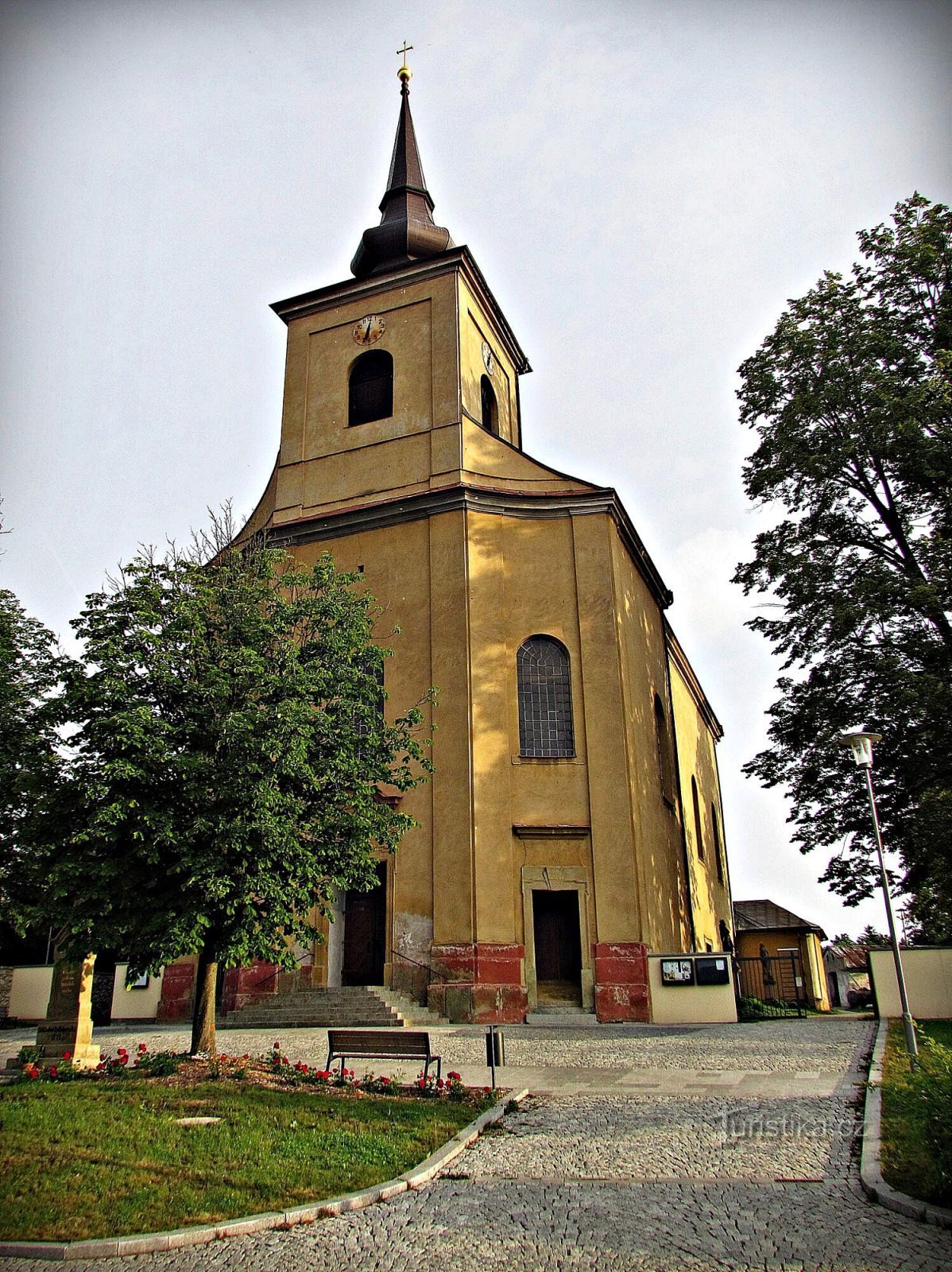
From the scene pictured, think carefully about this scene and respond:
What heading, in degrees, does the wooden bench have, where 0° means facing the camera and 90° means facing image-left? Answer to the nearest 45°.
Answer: approximately 225°

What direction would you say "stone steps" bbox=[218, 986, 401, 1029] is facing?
toward the camera

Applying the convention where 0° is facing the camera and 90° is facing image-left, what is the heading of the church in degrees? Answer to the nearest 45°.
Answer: approximately 45°

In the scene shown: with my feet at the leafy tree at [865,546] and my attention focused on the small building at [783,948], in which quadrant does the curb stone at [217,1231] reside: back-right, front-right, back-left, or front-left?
back-left

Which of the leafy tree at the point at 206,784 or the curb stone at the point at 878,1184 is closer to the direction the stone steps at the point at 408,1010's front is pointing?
the curb stone

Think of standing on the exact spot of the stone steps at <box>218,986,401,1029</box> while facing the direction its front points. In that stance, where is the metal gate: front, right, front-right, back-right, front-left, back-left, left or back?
back-left

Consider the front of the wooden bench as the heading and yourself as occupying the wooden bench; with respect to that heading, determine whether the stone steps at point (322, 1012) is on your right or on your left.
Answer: on your left

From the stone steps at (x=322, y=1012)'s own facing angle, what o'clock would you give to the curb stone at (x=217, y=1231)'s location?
The curb stone is roughly at 12 o'clock from the stone steps.

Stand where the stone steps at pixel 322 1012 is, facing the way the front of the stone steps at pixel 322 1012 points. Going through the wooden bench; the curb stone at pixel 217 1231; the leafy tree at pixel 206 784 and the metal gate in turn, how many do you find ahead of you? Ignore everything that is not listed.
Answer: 3

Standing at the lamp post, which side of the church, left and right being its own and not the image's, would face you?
left
